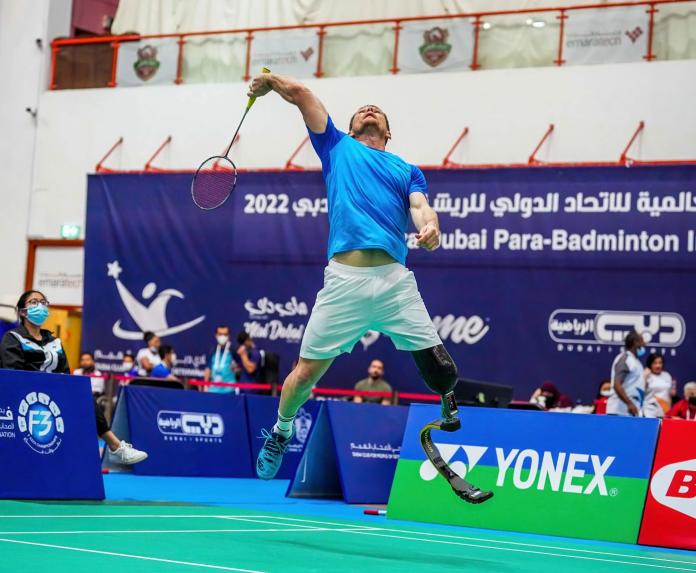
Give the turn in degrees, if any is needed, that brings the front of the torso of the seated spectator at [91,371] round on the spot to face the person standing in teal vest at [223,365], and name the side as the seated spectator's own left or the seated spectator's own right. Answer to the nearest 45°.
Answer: approximately 45° to the seated spectator's own left

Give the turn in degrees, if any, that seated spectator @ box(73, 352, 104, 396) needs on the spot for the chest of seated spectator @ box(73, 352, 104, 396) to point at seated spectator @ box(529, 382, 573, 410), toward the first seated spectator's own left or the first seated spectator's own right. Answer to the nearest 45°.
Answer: approximately 45° to the first seated spectator's own left

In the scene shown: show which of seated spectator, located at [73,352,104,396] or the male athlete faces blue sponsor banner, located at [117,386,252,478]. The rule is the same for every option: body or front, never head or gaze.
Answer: the seated spectator

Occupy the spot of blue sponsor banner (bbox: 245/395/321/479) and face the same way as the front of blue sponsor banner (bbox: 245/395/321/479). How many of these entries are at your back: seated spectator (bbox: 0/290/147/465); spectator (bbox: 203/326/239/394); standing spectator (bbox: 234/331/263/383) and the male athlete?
2

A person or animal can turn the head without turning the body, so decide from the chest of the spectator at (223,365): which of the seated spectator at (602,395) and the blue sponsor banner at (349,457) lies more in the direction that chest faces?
the blue sponsor banner

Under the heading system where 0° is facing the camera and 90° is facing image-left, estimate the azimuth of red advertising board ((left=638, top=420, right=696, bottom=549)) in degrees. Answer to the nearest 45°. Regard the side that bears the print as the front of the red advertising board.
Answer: approximately 0°

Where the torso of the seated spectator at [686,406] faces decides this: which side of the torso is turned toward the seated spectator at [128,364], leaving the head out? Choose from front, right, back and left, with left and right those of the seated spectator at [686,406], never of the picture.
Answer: right

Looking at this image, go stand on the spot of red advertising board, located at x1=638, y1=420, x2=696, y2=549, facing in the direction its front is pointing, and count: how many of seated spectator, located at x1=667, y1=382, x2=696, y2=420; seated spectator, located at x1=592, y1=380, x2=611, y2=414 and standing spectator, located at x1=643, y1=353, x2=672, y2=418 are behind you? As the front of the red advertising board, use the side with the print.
3

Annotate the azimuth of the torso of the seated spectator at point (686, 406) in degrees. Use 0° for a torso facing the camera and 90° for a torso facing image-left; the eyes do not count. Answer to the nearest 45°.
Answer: approximately 0°

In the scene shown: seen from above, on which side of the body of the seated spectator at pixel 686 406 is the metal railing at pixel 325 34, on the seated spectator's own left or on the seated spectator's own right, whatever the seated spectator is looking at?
on the seated spectator's own right

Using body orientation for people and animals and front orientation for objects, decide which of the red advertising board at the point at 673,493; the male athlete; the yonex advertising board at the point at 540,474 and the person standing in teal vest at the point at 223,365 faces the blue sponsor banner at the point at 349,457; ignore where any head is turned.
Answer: the person standing in teal vest
